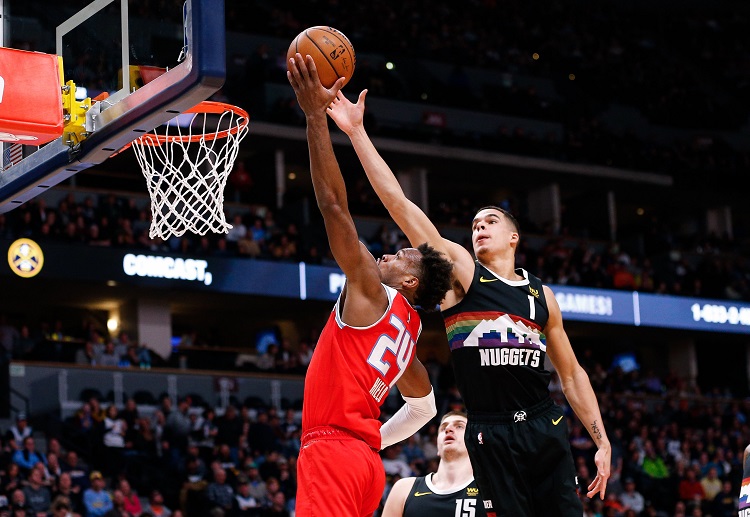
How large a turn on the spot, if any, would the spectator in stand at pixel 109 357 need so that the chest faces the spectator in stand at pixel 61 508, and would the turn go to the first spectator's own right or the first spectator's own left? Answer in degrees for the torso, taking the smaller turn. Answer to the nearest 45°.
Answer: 0° — they already face them

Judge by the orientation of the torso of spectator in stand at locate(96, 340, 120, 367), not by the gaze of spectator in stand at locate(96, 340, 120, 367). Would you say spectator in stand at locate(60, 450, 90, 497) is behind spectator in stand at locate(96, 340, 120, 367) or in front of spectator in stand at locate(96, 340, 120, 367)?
in front

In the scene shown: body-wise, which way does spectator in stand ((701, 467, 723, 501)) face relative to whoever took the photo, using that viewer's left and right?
facing the viewer

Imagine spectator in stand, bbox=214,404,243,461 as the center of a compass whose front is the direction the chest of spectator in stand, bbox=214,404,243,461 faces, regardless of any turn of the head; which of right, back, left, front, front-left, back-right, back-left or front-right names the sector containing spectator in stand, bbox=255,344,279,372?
back

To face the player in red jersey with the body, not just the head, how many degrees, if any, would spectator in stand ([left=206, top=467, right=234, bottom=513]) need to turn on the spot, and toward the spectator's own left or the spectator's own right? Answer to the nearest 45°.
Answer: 0° — they already face them

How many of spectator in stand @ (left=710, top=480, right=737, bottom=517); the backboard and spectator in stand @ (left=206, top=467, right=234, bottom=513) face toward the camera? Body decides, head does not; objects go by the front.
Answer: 2

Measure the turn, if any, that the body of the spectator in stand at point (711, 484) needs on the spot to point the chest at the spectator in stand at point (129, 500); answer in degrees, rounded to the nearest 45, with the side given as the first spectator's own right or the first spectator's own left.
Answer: approximately 45° to the first spectator's own right

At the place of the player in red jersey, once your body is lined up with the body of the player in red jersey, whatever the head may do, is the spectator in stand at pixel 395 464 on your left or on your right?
on your right

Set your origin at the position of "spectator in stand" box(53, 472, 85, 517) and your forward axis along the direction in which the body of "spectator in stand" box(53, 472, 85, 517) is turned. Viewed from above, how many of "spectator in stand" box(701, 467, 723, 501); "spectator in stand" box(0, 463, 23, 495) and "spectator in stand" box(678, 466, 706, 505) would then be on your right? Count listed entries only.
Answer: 1

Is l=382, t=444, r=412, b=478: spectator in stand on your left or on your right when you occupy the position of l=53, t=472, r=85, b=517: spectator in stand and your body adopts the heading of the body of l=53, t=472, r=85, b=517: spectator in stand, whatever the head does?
on your left

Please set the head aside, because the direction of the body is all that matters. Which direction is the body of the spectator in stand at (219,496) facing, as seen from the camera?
toward the camera

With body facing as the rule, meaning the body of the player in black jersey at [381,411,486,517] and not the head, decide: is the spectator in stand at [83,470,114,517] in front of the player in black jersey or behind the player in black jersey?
behind

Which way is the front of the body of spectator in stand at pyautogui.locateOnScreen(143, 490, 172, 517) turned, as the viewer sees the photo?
toward the camera
